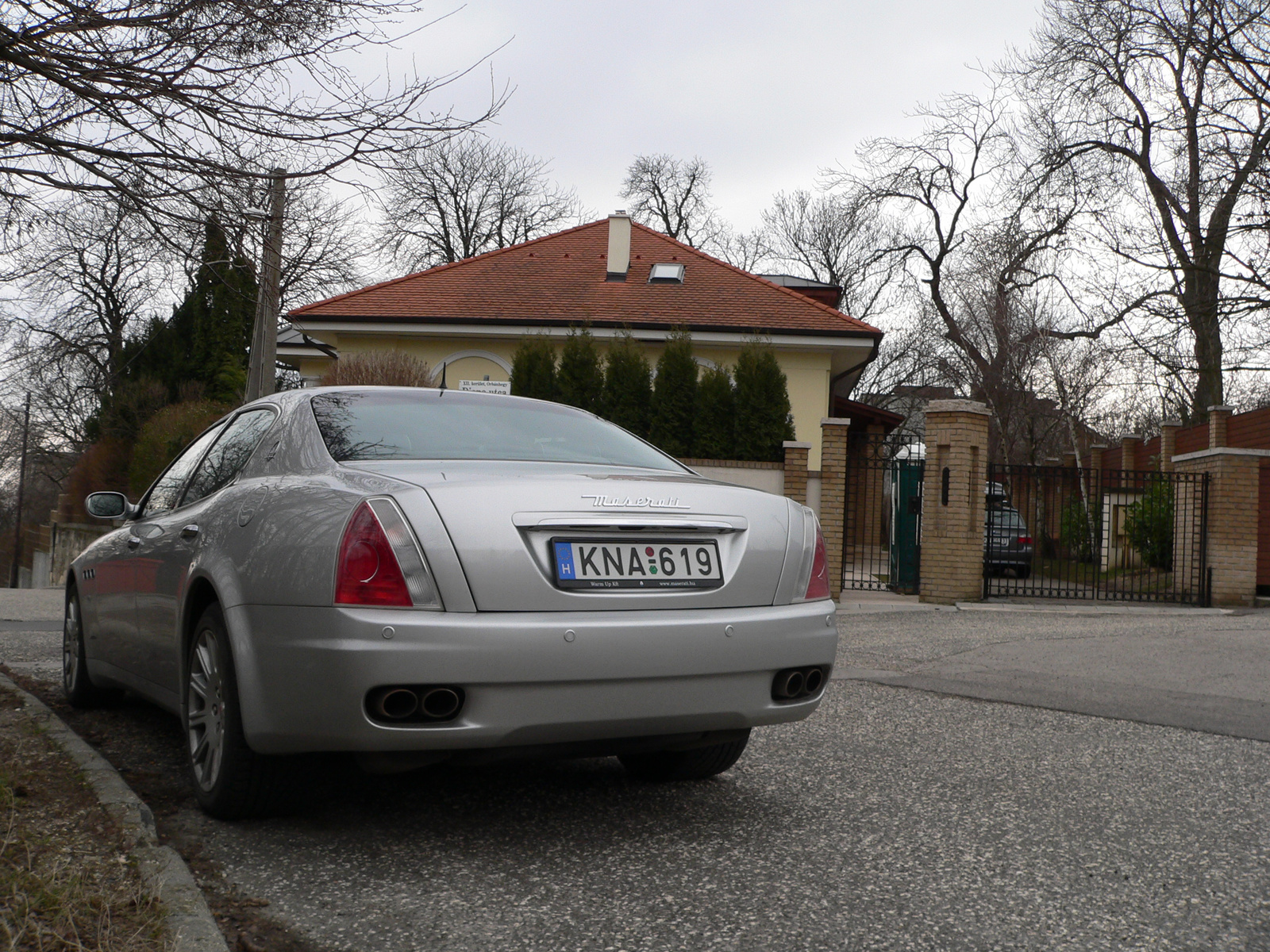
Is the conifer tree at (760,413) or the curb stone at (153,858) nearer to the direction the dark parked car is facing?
the conifer tree

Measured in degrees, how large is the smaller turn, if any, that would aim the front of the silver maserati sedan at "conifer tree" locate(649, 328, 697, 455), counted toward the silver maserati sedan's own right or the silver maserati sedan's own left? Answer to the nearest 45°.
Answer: approximately 45° to the silver maserati sedan's own right

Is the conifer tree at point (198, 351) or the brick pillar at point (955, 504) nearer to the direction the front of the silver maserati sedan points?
the conifer tree

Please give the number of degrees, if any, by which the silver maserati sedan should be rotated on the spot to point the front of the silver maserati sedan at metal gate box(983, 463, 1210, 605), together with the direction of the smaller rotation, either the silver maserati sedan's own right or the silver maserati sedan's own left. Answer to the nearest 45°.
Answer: approximately 90° to the silver maserati sedan's own right

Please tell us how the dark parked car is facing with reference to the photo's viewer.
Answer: facing away from the viewer

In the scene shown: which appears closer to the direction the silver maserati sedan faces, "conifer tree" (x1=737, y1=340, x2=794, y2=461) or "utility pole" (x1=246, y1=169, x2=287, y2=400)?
the utility pole

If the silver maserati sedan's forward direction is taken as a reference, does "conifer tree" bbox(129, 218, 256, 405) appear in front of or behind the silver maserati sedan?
in front

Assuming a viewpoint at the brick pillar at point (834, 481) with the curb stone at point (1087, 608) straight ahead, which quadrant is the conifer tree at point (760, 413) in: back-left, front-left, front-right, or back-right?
back-left

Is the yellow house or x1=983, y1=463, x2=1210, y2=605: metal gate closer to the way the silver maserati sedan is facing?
the yellow house

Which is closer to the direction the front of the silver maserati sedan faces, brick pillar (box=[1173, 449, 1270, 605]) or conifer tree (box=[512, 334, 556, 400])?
the conifer tree

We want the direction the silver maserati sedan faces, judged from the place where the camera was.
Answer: facing away from the viewer and to the left of the viewer

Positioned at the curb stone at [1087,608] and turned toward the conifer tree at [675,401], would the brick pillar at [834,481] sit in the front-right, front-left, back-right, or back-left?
front-left

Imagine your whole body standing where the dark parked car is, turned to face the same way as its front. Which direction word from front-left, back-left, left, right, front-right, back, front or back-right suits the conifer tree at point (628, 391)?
left

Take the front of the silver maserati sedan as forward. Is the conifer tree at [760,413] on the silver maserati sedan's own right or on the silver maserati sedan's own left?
on the silver maserati sedan's own right

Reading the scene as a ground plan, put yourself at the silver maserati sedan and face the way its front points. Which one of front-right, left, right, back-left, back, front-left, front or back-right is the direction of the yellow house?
front-right

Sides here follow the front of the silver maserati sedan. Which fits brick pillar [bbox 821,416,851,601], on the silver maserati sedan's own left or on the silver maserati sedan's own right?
on the silver maserati sedan's own right
